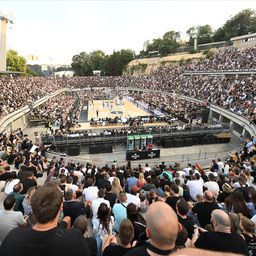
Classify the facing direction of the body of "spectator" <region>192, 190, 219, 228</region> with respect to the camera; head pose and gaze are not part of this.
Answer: away from the camera

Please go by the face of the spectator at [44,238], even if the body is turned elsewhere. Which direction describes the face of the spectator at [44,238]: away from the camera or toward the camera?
away from the camera

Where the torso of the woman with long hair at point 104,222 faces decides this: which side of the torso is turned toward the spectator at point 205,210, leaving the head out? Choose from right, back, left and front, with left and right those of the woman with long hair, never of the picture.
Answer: right

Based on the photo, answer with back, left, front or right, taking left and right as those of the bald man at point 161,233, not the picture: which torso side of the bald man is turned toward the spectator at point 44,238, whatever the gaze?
left

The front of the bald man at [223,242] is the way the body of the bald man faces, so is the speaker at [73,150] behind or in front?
in front

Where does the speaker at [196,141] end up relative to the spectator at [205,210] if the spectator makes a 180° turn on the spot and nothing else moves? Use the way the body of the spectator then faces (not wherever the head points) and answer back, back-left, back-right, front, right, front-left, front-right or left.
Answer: back

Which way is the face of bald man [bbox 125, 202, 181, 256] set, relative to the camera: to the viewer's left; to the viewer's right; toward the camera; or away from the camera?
away from the camera

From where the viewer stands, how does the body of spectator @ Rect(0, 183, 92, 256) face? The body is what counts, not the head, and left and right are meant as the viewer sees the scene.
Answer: facing away from the viewer

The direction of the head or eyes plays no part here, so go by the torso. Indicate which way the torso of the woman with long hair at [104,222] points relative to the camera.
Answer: away from the camera

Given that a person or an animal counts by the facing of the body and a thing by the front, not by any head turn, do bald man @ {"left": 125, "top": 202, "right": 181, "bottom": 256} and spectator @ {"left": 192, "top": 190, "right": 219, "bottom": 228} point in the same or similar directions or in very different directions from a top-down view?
same or similar directions

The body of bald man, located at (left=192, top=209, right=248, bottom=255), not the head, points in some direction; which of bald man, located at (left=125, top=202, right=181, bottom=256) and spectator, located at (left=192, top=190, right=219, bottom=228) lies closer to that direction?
the spectator

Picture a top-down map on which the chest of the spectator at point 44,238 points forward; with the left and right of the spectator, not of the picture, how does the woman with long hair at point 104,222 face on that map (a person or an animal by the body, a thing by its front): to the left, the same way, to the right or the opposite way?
the same way

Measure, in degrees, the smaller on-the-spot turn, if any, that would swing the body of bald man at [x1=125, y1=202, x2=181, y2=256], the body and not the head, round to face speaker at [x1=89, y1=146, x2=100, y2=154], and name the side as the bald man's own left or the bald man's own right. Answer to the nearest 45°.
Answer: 0° — they already face it
